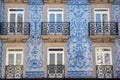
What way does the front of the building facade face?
toward the camera
